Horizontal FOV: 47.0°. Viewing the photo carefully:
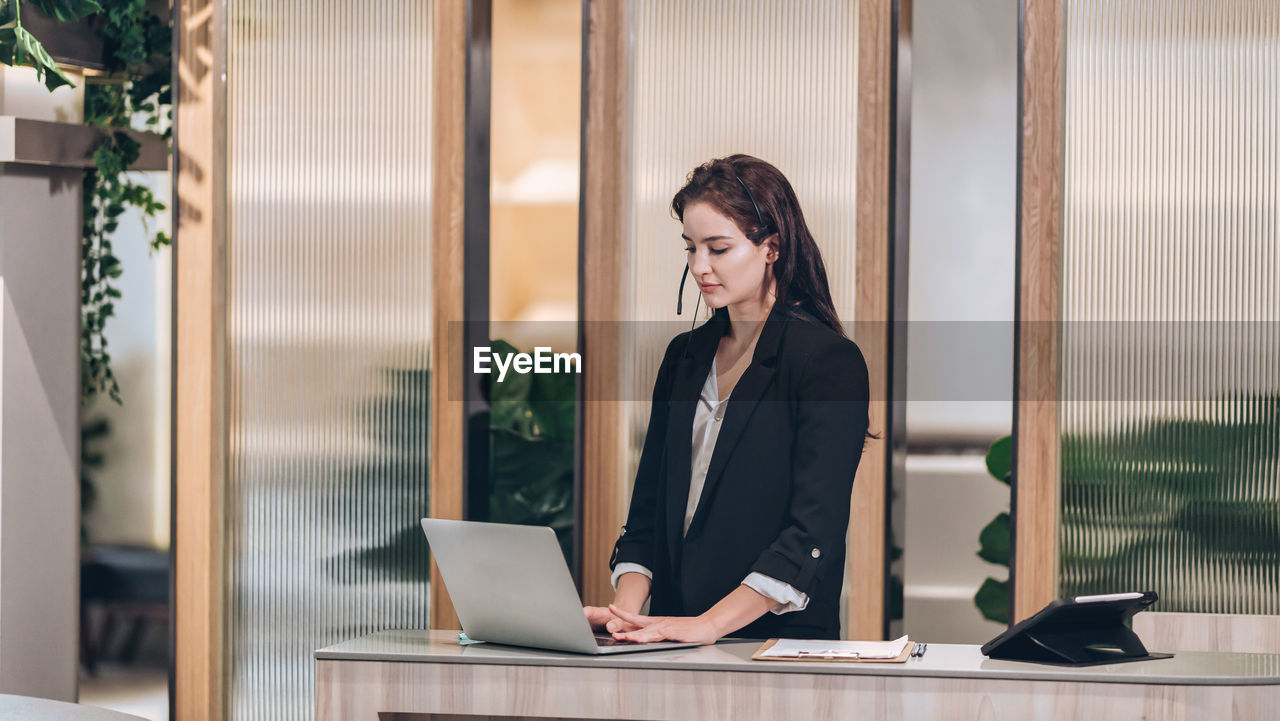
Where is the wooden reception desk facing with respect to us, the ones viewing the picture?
facing the viewer

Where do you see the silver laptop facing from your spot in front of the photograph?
facing away from the viewer and to the right of the viewer

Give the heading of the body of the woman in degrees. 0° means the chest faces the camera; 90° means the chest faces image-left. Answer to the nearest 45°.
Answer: approximately 45°

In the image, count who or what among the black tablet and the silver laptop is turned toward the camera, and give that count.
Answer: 0

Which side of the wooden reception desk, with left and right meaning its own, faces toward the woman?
back

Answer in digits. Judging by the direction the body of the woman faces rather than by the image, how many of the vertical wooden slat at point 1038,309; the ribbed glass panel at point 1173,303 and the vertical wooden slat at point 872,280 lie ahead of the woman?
0

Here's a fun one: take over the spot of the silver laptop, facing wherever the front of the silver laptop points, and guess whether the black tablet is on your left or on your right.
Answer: on your right

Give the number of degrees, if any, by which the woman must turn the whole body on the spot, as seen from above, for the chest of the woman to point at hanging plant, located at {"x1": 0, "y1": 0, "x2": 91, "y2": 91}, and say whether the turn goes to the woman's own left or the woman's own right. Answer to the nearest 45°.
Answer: approximately 45° to the woman's own right

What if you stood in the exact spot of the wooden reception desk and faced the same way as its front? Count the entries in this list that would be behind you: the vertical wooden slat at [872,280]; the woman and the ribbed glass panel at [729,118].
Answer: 3

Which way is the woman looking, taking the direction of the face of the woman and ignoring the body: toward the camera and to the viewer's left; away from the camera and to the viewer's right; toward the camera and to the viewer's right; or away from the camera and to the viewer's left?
toward the camera and to the viewer's left

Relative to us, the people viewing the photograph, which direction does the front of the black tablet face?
facing away from the viewer and to the left of the viewer

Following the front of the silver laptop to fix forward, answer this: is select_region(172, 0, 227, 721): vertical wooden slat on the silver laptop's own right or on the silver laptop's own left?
on the silver laptop's own left

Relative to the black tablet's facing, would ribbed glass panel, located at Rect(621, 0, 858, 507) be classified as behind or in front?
in front

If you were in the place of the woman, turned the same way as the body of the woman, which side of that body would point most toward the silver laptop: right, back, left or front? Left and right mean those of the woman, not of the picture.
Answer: front

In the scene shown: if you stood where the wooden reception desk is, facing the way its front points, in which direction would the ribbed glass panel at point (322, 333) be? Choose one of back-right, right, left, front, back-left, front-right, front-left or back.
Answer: back-right

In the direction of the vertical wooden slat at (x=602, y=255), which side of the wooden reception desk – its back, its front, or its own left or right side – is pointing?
back

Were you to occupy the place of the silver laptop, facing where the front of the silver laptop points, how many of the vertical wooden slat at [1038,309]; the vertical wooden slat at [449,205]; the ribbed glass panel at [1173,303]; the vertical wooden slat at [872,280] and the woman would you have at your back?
0

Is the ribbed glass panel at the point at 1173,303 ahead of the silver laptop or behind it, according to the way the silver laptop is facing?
ahead

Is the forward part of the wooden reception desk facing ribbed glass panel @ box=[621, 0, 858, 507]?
no

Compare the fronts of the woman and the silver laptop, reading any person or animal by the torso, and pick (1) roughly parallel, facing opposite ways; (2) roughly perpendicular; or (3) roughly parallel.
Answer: roughly parallel, facing opposite ways
